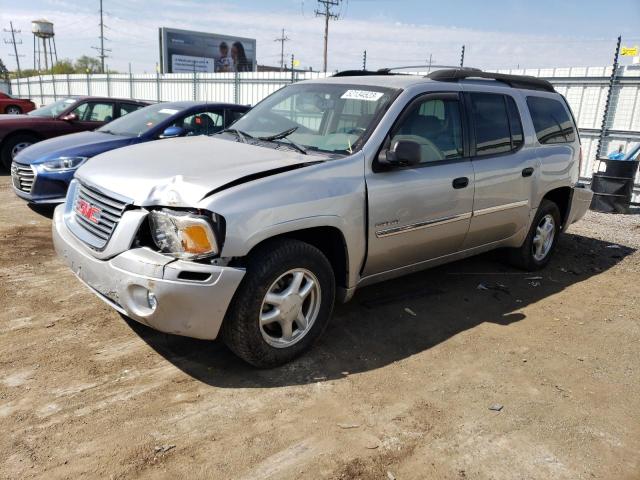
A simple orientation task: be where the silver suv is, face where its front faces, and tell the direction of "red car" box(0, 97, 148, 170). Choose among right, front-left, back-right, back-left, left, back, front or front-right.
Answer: right

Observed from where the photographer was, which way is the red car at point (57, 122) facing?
facing the viewer and to the left of the viewer

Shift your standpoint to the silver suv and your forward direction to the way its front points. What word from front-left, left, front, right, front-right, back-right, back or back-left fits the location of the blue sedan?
right

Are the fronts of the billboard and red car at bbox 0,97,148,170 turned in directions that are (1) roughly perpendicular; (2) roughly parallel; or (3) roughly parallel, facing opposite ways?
roughly perpendicular

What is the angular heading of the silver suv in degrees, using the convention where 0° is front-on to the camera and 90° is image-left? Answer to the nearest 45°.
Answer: approximately 45°

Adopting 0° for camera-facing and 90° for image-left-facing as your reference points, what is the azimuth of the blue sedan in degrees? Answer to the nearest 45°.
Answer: approximately 45°

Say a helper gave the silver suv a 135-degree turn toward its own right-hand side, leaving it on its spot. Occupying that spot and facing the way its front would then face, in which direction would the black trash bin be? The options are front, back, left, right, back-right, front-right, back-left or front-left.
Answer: front-right

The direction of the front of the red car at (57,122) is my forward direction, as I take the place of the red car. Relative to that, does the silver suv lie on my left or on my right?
on my left

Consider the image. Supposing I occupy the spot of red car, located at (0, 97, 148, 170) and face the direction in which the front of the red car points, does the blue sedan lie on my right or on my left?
on my left

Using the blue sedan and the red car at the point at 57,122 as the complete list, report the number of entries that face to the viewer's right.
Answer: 0

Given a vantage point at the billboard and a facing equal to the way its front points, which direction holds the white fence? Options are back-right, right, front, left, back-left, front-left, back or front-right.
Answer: front-right

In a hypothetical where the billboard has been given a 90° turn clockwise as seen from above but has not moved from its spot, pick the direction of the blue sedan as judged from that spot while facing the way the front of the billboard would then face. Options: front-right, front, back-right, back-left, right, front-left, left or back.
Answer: front-left

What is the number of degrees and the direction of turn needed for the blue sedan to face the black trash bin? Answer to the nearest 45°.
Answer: approximately 135° to its left

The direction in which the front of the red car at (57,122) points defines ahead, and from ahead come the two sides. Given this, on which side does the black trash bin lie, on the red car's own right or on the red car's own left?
on the red car's own left
